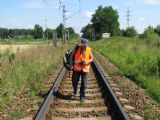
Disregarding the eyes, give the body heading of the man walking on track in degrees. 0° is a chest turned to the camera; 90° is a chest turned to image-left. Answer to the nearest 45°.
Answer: approximately 0°
